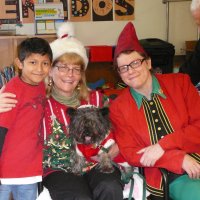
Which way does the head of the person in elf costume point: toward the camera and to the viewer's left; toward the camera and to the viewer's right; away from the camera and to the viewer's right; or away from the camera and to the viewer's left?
toward the camera and to the viewer's left

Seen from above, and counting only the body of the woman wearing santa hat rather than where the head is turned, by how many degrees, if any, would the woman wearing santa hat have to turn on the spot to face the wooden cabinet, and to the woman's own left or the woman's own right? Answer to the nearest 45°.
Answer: approximately 180°

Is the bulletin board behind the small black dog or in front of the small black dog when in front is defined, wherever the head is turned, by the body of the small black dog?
behind

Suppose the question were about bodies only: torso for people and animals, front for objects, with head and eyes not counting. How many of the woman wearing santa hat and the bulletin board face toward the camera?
2

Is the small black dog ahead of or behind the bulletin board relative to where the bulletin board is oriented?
ahead

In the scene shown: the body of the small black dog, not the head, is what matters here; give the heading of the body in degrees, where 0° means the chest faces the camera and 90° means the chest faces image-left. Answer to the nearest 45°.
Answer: approximately 0°

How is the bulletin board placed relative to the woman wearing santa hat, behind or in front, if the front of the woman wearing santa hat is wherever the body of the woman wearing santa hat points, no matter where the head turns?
behind

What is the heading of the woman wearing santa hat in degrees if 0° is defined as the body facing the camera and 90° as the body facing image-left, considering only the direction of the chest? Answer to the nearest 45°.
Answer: approximately 0°

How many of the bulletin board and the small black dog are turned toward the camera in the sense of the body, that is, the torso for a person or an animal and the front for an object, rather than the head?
2
